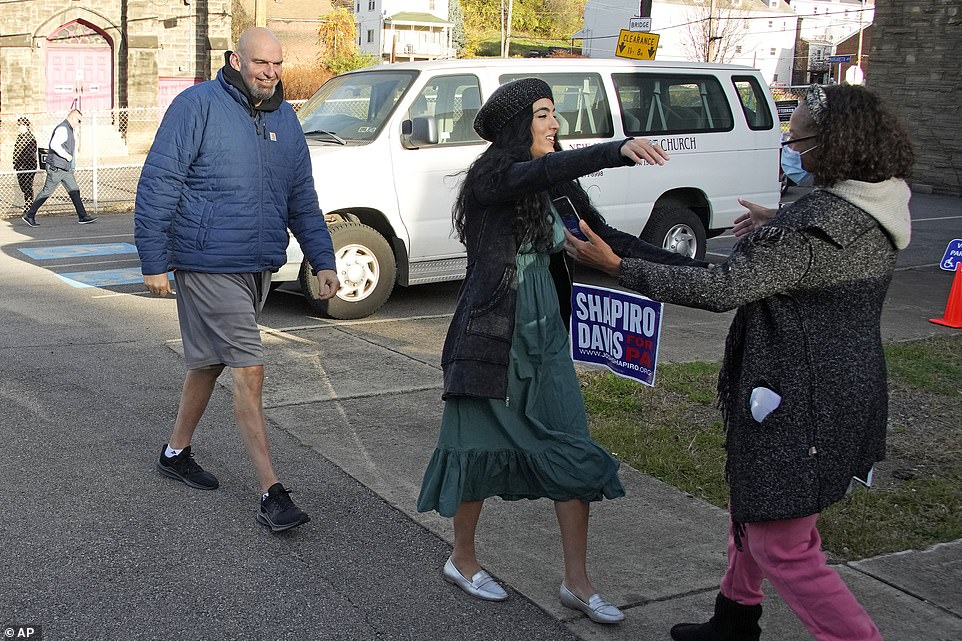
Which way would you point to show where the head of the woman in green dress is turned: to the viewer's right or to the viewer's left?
to the viewer's right

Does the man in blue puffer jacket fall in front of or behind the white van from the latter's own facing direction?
in front

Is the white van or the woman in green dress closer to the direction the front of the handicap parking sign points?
the woman in green dress

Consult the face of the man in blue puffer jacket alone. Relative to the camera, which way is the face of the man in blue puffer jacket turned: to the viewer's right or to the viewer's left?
to the viewer's right

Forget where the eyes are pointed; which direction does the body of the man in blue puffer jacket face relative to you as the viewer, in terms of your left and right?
facing the viewer and to the right of the viewer

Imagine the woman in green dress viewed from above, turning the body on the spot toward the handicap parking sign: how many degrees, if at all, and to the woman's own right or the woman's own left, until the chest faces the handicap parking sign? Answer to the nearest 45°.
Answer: approximately 90° to the woman's own left

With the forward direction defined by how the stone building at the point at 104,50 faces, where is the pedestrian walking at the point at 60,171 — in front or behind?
in front

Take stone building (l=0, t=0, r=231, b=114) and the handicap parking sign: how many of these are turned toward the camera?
2

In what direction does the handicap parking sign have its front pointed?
toward the camera

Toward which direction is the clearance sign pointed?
toward the camera

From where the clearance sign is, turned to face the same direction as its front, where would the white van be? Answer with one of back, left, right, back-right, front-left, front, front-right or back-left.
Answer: front

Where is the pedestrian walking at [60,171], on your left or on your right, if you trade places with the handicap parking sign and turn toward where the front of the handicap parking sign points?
on your right

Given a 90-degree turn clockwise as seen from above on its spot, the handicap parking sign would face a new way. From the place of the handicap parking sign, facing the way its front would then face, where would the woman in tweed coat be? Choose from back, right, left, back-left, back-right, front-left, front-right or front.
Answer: left
